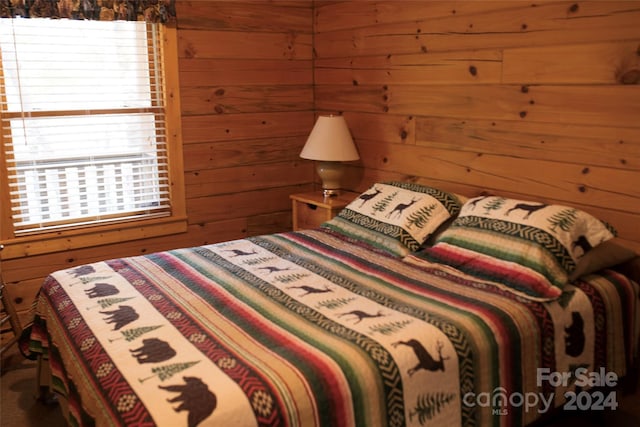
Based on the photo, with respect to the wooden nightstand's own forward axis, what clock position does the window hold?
The window is roughly at 1 o'clock from the wooden nightstand.

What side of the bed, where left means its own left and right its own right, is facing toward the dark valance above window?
right

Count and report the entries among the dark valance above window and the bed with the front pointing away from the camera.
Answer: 0

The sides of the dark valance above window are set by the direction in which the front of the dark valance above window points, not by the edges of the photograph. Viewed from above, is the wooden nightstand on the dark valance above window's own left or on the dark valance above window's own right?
on the dark valance above window's own left

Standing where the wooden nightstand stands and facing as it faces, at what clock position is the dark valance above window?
The dark valance above window is roughly at 1 o'clock from the wooden nightstand.

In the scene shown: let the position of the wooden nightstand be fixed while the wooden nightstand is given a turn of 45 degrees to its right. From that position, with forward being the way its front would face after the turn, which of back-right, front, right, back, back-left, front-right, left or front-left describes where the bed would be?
left

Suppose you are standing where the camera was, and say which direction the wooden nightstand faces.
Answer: facing the viewer and to the left of the viewer

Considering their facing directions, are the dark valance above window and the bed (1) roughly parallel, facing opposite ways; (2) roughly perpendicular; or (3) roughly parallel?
roughly perpendicular

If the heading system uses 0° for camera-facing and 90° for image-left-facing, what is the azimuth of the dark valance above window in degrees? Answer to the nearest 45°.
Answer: approximately 0°

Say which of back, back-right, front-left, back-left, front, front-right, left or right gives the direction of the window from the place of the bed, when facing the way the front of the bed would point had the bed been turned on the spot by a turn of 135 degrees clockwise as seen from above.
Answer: front-left
